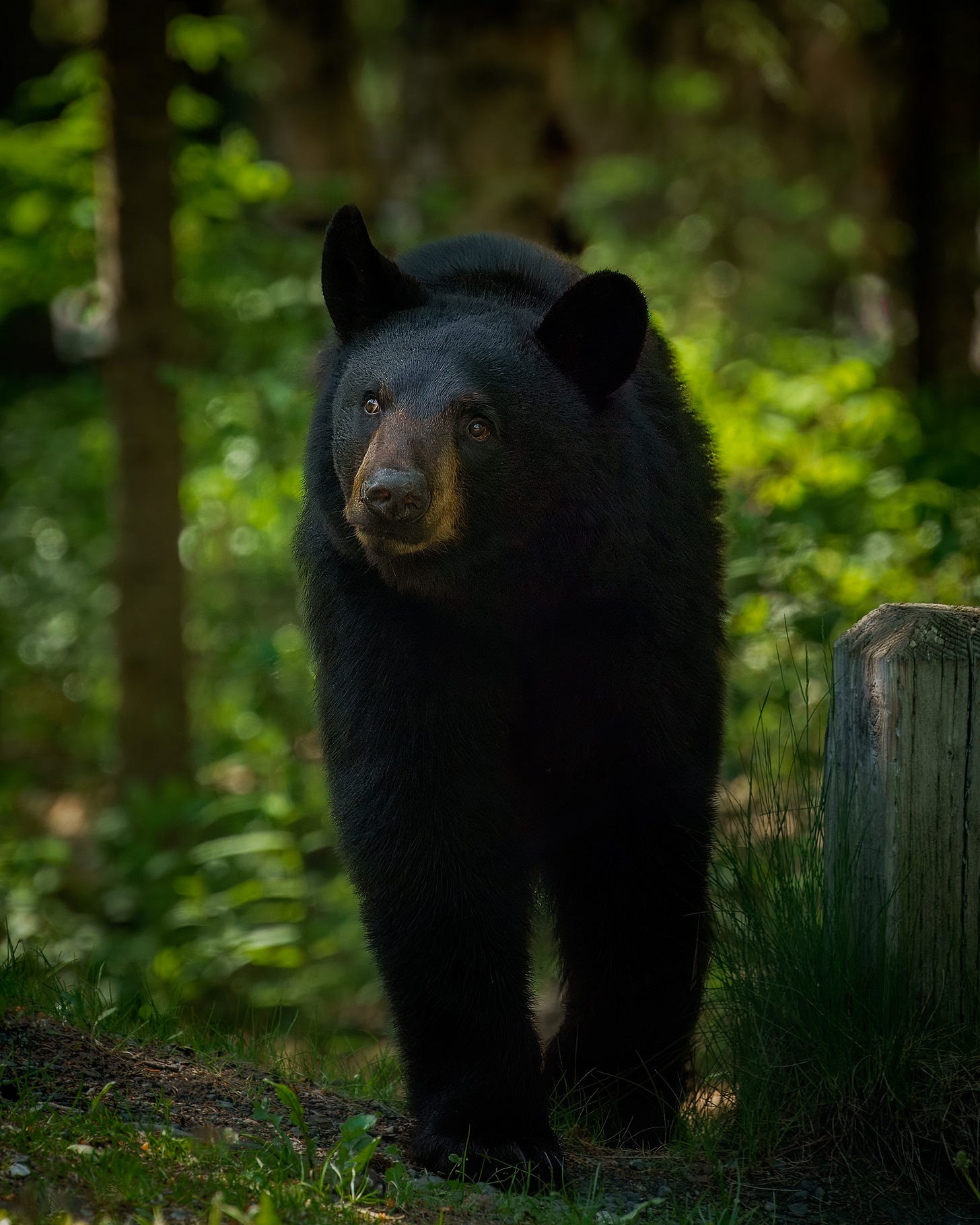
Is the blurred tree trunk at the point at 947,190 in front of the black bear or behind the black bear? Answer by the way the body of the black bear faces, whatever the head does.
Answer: behind

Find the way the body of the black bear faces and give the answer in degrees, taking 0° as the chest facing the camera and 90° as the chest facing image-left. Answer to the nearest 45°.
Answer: approximately 0°

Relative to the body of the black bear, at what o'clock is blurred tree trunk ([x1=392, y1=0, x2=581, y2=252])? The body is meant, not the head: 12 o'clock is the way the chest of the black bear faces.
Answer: The blurred tree trunk is roughly at 6 o'clock from the black bear.

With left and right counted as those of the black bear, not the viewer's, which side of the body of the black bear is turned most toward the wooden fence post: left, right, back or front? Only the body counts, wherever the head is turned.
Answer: left

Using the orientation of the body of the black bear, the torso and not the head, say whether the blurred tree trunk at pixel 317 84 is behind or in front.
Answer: behind

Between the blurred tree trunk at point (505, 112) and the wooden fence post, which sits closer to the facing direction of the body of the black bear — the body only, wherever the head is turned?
the wooden fence post

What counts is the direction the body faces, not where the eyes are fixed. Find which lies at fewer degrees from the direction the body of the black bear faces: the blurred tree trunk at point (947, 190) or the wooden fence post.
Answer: the wooden fence post
